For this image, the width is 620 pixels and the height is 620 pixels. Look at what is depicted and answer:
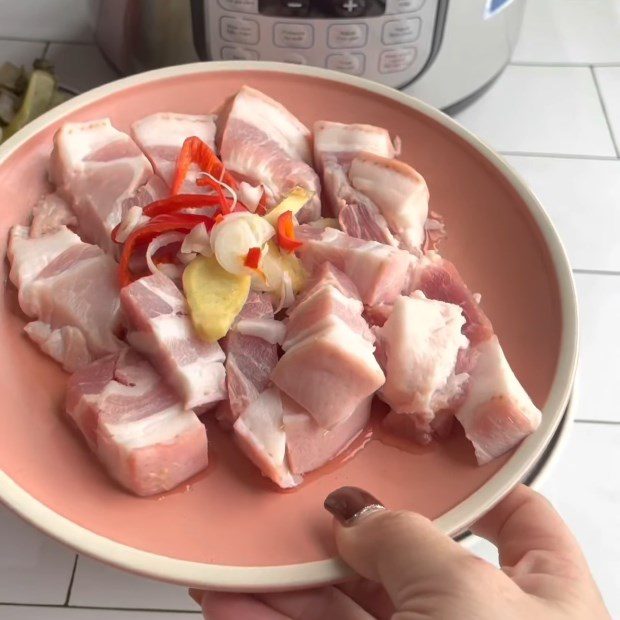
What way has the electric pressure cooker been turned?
toward the camera

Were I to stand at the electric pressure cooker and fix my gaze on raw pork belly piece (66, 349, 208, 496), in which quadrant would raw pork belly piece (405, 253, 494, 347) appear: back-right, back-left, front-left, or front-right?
front-left

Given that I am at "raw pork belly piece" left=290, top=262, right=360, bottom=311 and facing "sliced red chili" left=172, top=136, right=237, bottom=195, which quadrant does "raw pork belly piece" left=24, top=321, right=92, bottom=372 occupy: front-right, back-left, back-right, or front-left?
front-left

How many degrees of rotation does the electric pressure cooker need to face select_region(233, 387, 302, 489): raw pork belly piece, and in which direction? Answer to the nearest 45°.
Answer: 0° — it already faces it

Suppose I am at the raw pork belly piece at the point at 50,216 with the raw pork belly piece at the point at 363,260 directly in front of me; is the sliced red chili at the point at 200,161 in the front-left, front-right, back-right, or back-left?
front-left
